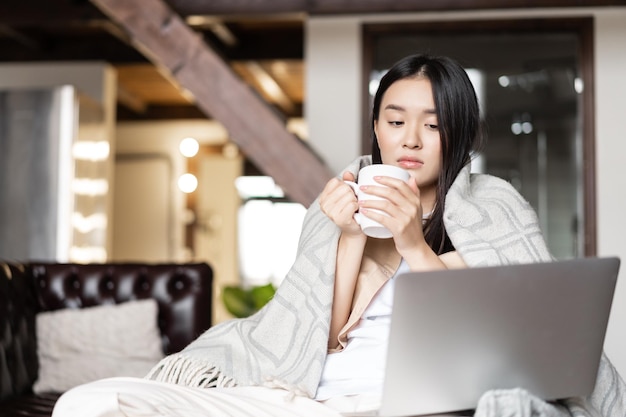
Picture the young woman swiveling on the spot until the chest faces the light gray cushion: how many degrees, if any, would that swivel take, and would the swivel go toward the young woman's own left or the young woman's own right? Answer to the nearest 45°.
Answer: approximately 90° to the young woman's own right

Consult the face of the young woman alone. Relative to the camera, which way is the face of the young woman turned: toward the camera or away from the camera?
toward the camera

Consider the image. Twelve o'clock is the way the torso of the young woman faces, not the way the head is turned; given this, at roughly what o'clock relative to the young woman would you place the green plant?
The green plant is roughly at 4 o'clock from the young woman.

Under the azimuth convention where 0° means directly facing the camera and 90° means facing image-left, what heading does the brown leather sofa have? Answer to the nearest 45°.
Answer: approximately 0°

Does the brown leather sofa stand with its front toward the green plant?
no

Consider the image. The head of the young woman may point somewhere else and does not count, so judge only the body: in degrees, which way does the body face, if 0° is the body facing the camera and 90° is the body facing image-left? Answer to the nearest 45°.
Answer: approximately 45°

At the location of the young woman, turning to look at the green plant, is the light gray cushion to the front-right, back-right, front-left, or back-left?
front-left
